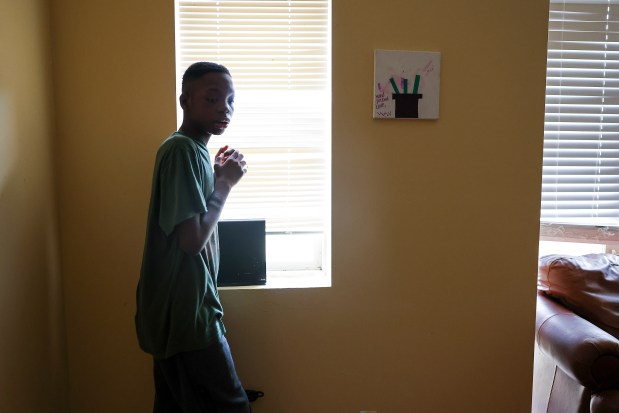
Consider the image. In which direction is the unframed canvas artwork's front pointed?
toward the camera

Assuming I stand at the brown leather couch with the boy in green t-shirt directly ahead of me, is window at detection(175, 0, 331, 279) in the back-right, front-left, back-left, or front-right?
front-right

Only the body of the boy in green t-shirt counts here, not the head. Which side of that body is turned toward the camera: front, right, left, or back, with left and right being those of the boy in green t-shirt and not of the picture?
right

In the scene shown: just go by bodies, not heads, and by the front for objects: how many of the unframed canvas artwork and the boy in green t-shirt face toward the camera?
1

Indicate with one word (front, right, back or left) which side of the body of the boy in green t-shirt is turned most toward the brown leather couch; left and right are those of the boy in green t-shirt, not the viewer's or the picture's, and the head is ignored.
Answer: front

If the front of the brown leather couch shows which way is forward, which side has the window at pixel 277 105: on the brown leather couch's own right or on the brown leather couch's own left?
on the brown leather couch's own right

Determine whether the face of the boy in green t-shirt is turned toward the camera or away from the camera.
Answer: toward the camera
